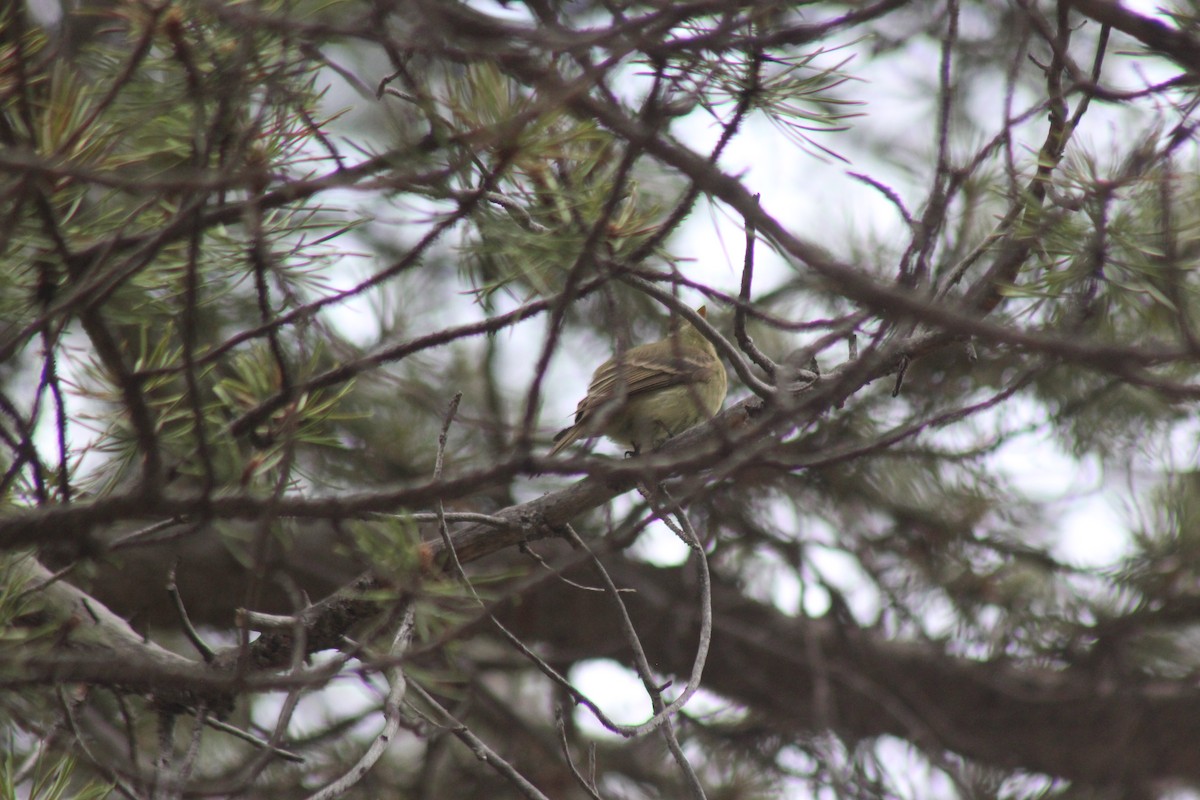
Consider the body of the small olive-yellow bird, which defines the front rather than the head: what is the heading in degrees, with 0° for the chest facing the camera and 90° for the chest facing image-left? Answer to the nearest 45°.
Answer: approximately 270°
